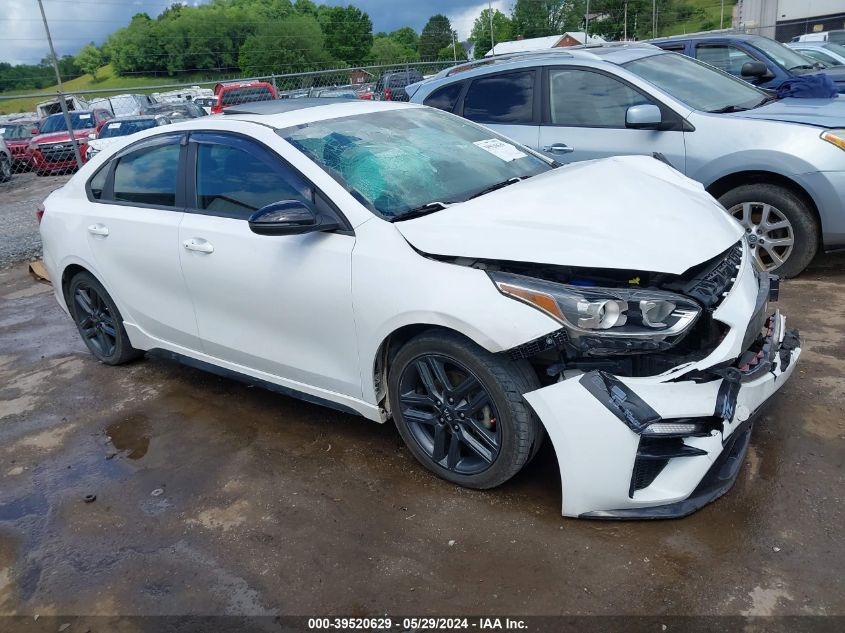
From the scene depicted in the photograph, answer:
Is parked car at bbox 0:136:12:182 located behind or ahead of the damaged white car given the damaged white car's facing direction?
behind

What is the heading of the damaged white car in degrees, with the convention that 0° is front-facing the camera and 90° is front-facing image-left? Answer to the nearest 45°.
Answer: approximately 315°

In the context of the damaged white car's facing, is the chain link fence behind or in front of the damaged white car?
behind

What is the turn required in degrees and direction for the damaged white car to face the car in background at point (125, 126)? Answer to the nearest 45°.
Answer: approximately 180°

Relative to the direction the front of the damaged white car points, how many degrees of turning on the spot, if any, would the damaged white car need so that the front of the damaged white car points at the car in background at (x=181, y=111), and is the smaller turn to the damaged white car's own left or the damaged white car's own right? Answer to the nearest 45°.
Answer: approximately 135° to the damaged white car's own left

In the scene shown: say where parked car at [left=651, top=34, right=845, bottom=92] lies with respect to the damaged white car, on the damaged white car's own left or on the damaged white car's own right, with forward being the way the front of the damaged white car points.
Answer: on the damaged white car's own left

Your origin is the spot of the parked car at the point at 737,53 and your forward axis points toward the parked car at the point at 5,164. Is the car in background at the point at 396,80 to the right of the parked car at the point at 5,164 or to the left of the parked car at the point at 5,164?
right

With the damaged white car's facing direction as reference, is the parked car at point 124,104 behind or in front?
behind

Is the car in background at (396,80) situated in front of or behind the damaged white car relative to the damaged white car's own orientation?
behind

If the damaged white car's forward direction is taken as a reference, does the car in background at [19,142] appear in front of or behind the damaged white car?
behind

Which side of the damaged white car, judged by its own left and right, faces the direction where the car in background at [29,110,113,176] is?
back

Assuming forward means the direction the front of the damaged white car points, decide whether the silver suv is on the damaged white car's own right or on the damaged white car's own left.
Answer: on the damaged white car's own left

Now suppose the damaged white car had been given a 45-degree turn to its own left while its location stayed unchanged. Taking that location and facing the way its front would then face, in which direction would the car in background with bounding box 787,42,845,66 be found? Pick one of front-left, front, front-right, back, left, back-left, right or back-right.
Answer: front-left
